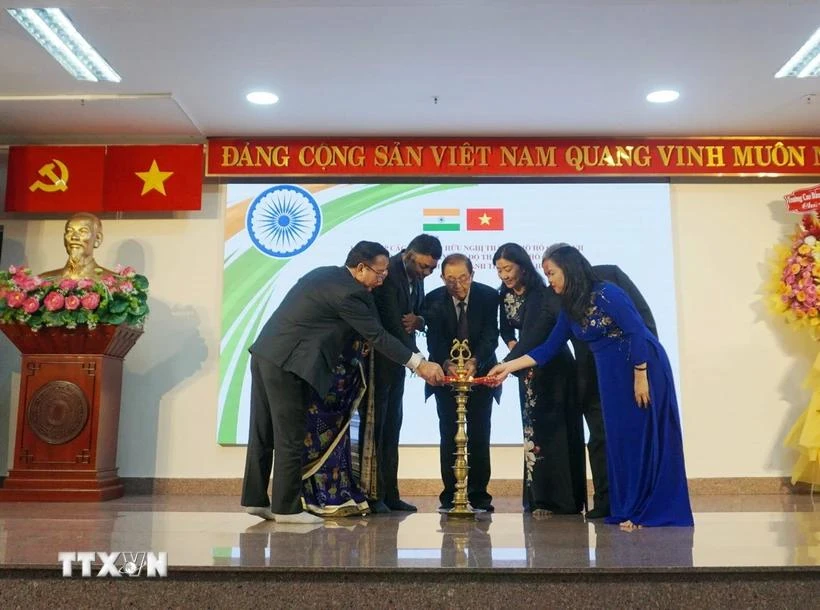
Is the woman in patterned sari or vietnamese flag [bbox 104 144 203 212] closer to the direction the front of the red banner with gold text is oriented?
the woman in patterned sari

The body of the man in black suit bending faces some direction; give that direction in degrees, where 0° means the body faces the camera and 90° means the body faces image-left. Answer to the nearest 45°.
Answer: approximately 270°

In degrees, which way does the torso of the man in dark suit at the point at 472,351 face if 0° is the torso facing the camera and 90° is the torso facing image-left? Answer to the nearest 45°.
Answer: approximately 0°

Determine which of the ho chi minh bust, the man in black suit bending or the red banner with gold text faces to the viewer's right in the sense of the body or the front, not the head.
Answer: the man in black suit bending

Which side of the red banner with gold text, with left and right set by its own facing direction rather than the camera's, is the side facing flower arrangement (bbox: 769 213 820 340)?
left

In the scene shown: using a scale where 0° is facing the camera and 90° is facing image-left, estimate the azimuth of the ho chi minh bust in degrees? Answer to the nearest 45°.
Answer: approximately 45°

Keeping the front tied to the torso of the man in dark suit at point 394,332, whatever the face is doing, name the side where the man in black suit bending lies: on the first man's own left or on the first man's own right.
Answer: on the first man's own right

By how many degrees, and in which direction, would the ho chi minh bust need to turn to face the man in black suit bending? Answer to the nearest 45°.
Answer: approximately 45° to its left

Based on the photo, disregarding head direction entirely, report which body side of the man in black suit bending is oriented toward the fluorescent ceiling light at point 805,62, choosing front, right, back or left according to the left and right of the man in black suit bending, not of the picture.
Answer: front

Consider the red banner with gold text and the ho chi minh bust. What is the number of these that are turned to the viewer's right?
0
